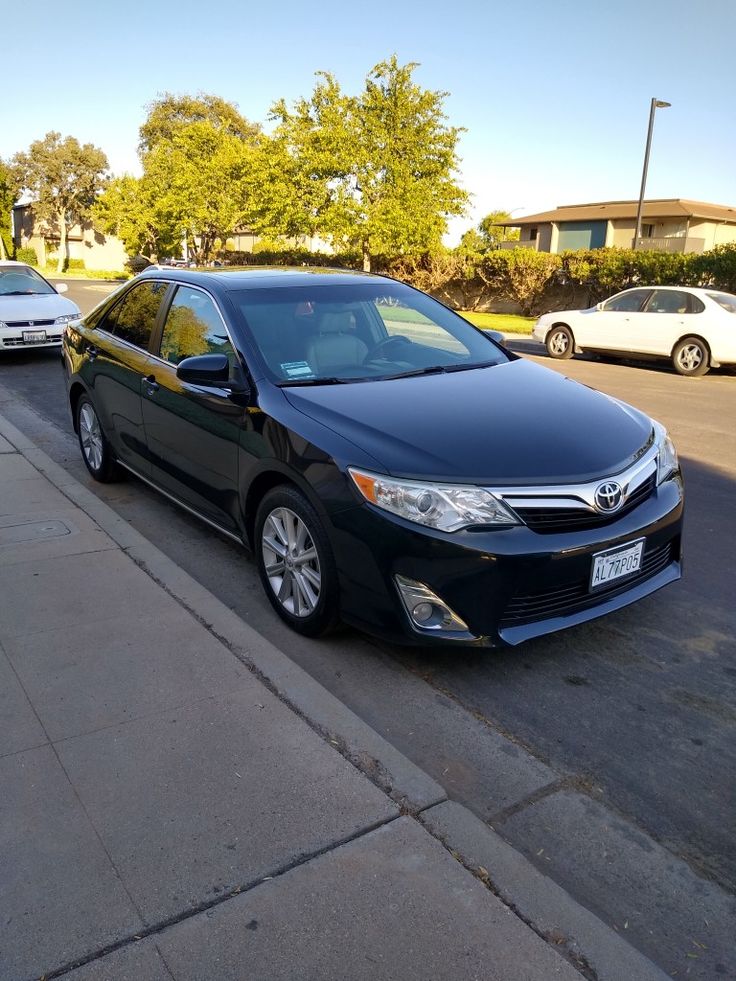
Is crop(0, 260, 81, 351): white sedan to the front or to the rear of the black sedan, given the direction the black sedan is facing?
to the rear

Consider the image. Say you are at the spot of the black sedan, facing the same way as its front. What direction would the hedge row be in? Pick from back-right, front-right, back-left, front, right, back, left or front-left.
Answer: back-left

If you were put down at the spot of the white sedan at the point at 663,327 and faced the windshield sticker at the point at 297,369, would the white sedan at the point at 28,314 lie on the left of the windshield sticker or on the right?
right

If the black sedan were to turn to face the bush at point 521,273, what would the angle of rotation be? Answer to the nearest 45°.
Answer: approximately 135° to its left

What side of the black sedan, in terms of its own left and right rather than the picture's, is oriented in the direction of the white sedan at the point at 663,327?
left

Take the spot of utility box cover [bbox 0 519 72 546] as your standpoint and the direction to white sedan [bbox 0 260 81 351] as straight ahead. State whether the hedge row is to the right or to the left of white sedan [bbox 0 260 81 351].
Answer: right

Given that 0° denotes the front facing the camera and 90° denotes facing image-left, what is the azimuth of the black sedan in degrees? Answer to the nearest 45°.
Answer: approximately 315°
